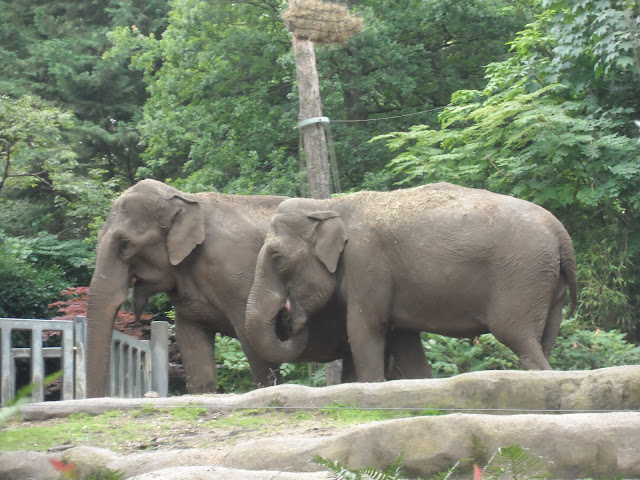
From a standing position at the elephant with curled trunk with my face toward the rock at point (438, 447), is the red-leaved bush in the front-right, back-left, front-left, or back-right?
back-right

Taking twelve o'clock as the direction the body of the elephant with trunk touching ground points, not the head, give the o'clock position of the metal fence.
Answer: The metal fence is roughly at 11 o'clock from the elephant with trunk touching ground.

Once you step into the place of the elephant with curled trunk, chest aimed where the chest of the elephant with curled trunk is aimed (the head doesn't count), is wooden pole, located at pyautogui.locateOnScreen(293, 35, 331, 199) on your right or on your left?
on your right

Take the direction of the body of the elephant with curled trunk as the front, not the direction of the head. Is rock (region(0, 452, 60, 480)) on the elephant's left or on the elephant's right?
on the elephant's left

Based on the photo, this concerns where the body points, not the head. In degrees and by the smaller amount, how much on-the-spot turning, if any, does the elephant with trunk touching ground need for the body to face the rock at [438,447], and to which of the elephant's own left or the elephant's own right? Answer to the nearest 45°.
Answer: approximately 90° to the elephant's own left

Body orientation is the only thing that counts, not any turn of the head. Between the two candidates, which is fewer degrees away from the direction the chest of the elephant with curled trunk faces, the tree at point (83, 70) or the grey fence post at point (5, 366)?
the grey fence post

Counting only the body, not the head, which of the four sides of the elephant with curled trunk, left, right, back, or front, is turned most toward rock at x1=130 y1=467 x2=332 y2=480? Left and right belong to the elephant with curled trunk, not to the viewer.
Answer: left

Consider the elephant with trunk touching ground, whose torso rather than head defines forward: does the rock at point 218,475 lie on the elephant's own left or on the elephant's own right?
on the elephant's own left

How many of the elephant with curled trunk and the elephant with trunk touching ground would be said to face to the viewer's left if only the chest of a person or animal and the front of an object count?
2

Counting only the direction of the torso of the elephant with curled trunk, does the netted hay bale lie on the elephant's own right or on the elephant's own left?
on the elephant's own right

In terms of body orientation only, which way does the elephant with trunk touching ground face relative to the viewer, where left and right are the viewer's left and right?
facing to the left of the viewer

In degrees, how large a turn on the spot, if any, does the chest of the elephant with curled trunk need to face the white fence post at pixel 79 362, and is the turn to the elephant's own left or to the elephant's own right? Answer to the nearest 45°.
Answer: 0° — it already faces it

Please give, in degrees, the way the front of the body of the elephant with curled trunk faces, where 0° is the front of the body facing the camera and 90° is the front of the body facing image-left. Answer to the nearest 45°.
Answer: approximately 90°
